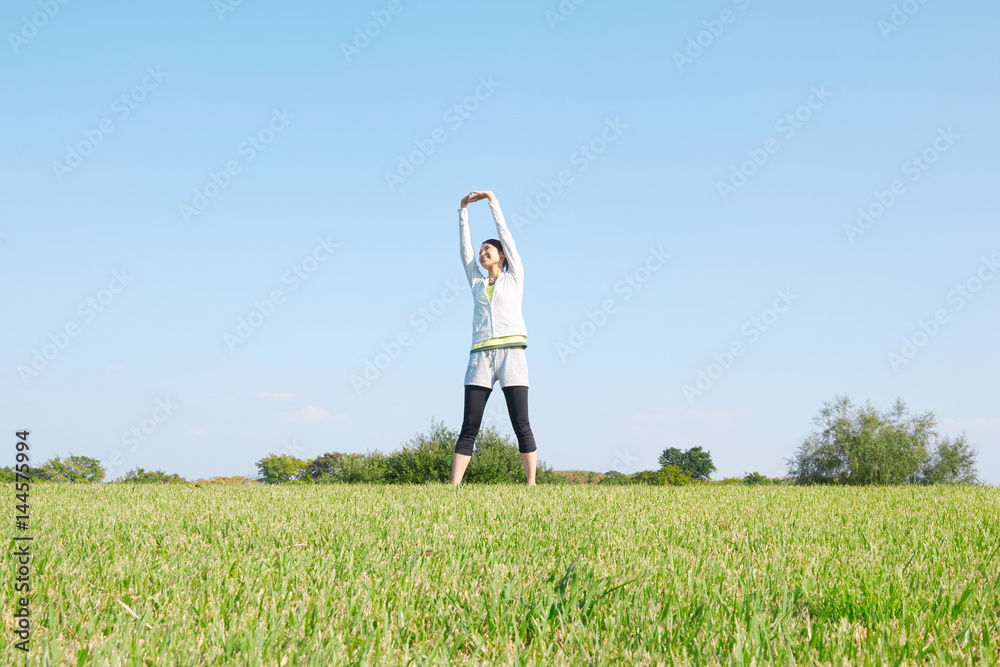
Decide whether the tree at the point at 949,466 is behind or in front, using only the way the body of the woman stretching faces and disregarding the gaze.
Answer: behind

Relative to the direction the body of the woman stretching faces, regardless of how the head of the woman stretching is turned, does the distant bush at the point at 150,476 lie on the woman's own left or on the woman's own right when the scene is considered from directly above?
on the woman's own right

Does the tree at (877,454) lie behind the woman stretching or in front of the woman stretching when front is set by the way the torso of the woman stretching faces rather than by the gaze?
behind

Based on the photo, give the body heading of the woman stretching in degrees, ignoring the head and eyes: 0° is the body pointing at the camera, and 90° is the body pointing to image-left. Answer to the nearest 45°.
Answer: approximately 45°

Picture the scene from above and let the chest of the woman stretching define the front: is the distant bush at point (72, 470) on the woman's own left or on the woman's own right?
on the woman's own right

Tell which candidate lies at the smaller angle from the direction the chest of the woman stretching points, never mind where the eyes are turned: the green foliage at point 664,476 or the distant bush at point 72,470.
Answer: the distant bush

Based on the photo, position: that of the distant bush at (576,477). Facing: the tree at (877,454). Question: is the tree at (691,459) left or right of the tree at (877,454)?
left

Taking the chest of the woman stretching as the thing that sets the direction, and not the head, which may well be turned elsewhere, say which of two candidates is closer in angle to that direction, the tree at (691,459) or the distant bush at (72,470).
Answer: the distant bush
